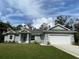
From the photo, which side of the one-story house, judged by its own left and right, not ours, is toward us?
front
